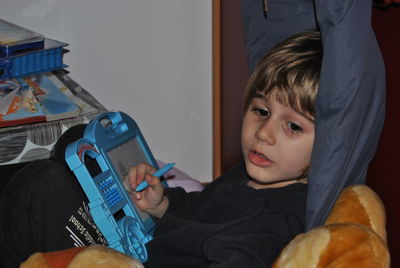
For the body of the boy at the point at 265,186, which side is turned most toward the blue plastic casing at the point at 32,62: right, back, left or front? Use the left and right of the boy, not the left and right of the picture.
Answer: right

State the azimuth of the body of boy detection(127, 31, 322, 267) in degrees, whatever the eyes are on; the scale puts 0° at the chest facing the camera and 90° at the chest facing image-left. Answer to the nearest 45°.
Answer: approximately 45°

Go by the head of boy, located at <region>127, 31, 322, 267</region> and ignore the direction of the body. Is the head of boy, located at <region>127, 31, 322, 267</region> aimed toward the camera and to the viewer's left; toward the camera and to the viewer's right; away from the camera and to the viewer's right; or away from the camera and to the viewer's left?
toward the camera and to the viewer's left

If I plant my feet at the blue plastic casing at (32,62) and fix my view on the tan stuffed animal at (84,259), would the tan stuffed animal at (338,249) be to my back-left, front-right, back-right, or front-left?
front-left
